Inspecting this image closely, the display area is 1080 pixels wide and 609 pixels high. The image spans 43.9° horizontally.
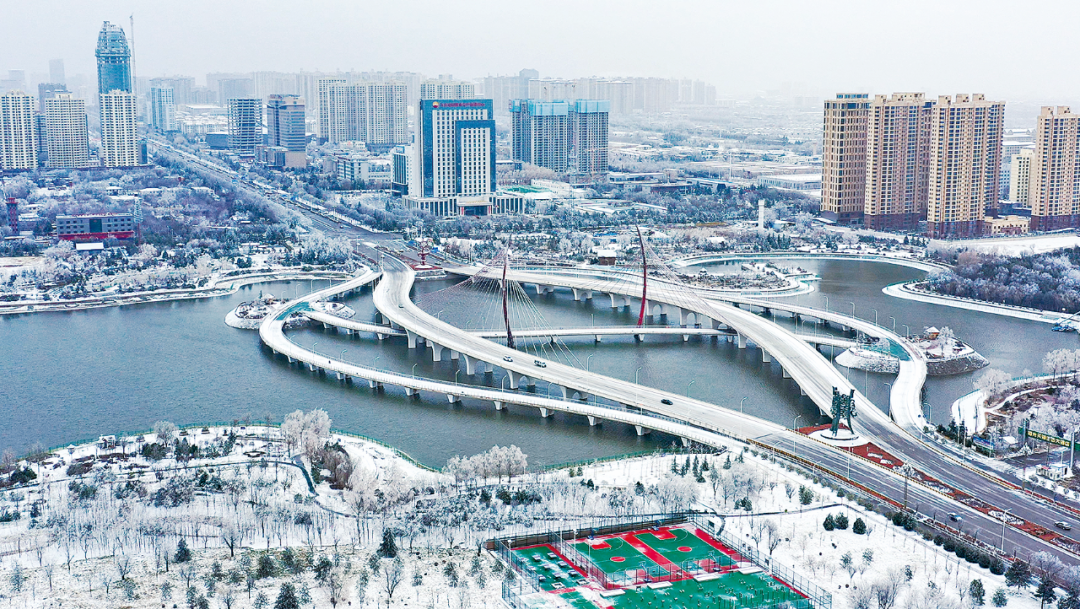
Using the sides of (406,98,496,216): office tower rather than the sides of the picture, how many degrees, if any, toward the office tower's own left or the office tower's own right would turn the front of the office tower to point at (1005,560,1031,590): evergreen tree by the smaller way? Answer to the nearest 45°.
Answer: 0° — it already faces it

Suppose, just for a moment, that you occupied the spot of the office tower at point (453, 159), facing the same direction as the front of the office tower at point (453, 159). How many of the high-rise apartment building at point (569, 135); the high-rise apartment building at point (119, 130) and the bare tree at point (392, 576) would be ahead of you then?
1

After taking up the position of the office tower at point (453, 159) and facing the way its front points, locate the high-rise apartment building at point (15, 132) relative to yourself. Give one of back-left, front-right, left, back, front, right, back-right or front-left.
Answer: back-right

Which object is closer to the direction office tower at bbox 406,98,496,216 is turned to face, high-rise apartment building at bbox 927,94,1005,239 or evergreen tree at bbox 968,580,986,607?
the evergreen tree

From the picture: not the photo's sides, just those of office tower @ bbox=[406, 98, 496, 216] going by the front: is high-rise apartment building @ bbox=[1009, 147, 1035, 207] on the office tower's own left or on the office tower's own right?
on the office tower's own left

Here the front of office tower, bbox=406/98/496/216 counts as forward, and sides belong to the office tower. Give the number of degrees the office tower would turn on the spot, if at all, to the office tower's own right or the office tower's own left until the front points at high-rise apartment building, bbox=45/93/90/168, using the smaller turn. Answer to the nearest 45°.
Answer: approximately 135° to the office tower's own right

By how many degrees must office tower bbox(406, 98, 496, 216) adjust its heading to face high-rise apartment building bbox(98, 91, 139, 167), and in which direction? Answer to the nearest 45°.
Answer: approximately 135° to its right

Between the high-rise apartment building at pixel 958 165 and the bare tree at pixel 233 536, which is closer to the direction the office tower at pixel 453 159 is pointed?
the bare tree

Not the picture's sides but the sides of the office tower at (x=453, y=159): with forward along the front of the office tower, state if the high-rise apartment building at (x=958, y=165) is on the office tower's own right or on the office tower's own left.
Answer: on the office tower's own left

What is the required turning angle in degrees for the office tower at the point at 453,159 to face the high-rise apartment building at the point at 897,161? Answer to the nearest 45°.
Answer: approximately 45° to its left

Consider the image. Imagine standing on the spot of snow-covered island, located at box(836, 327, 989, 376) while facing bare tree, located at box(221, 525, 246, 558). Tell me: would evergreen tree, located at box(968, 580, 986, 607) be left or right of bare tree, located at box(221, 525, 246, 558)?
left

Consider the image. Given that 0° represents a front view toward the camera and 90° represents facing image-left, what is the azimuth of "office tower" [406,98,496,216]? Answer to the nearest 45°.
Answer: approximately 0°

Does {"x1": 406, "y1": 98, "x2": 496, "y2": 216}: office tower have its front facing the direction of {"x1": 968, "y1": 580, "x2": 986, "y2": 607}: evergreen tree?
yes

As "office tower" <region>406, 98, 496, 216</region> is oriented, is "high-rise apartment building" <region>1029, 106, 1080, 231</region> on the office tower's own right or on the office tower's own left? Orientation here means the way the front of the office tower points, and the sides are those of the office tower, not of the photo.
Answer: on the office tower's own left
